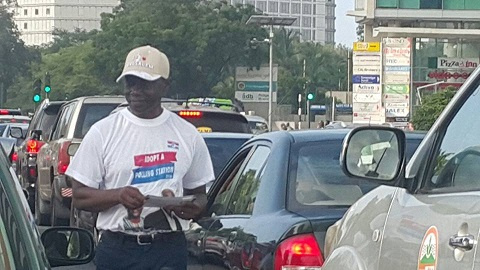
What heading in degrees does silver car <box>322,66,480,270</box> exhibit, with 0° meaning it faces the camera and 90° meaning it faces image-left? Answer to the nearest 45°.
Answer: approximately 135°

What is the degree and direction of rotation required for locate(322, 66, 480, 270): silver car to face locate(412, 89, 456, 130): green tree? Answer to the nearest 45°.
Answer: approximately 45° to its right

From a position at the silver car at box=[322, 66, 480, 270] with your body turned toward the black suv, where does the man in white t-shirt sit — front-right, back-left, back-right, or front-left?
front-left

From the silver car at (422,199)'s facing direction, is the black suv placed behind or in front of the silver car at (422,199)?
in front

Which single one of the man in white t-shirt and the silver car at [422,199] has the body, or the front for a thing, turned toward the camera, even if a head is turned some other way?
the man in white t-shirt

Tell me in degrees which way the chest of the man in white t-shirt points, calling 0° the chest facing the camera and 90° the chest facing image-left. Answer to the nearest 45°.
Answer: approximately 0°

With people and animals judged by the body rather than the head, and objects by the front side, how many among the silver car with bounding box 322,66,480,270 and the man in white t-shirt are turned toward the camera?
1

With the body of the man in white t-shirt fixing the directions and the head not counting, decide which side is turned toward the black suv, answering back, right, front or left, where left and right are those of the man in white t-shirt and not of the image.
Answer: back

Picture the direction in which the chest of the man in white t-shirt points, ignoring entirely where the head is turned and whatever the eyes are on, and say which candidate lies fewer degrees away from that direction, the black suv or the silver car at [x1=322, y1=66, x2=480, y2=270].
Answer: the silver car

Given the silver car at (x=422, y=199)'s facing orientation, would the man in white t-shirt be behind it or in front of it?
in front
